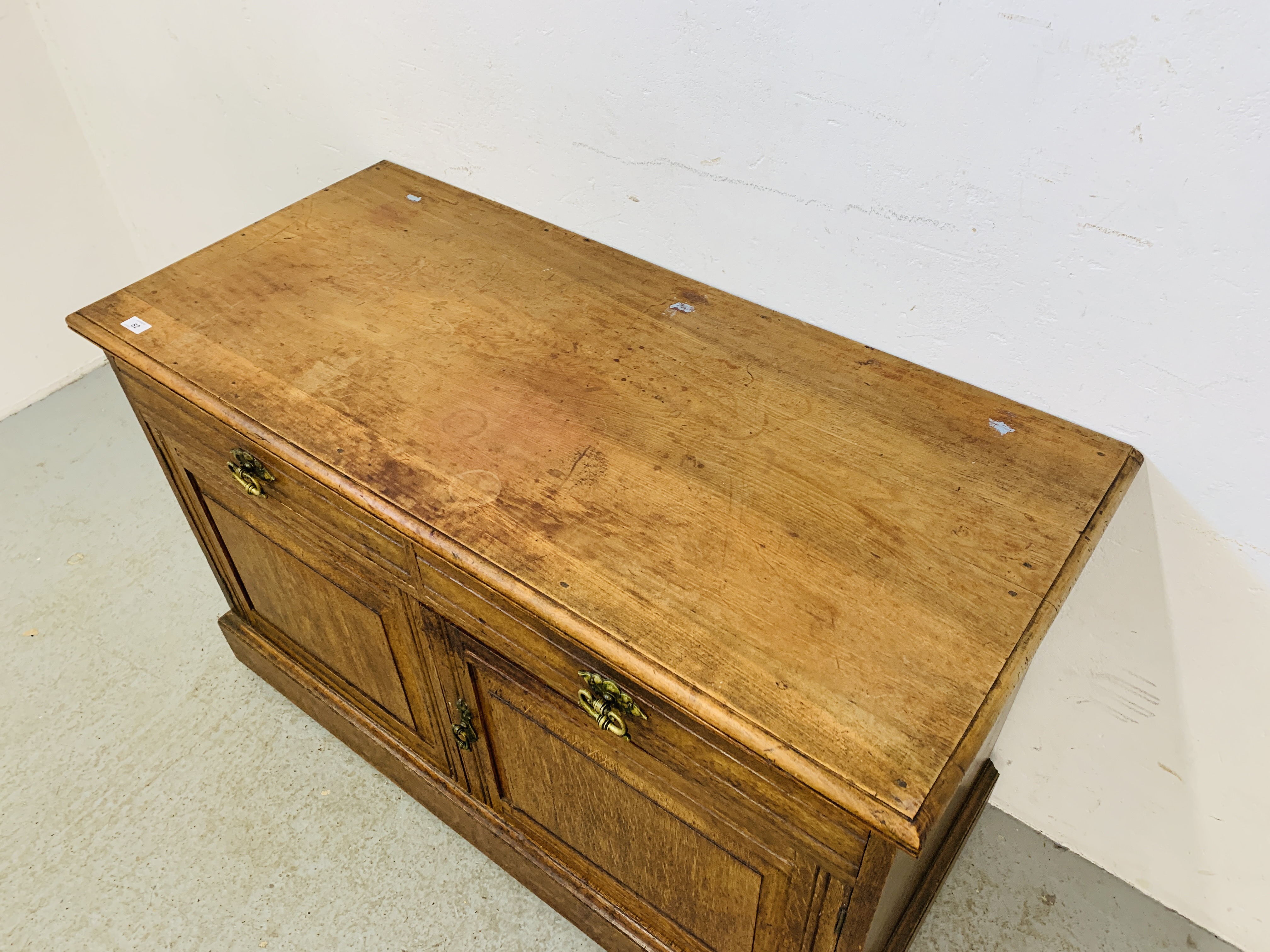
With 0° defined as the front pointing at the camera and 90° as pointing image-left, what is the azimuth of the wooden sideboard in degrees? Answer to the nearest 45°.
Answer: approximately 45°
